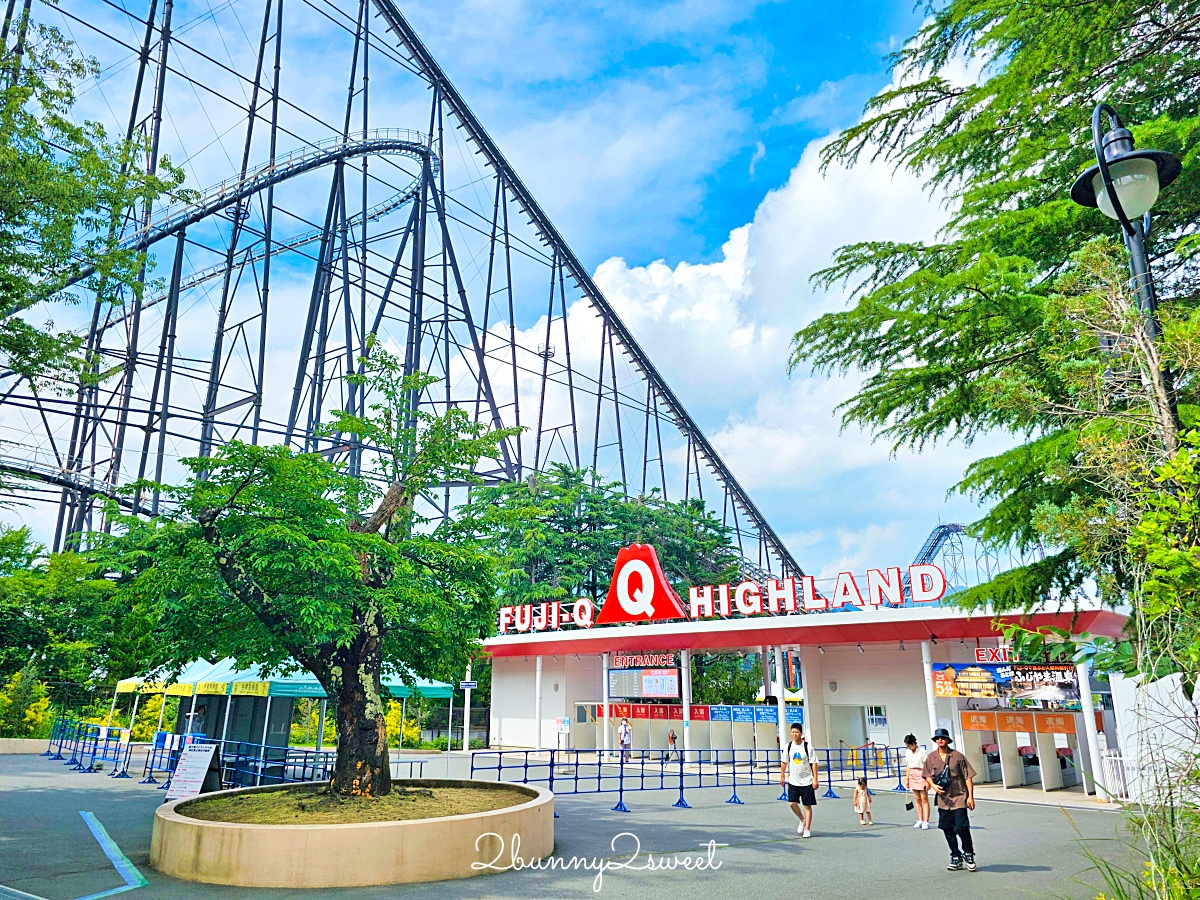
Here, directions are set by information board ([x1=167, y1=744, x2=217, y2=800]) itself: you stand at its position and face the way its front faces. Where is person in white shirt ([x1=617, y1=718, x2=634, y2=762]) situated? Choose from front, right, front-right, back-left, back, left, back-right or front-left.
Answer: back-left

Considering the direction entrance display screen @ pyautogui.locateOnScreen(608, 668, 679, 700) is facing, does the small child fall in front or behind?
in front

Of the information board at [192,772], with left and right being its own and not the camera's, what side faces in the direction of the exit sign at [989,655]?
left

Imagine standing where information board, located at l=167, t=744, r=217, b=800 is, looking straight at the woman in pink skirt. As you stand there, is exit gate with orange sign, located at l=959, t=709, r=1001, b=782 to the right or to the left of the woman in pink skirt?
left

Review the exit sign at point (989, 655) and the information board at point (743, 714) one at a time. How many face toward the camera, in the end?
2

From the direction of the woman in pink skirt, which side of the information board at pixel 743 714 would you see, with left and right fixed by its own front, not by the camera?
front

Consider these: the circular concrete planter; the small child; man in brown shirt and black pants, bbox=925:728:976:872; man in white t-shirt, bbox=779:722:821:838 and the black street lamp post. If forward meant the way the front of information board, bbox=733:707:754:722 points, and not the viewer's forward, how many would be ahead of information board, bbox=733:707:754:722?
5

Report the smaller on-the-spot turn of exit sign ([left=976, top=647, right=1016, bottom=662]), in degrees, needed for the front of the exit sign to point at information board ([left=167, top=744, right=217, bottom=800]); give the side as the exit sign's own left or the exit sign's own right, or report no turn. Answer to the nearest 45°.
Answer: approximately 45° to the exit sign's own right
